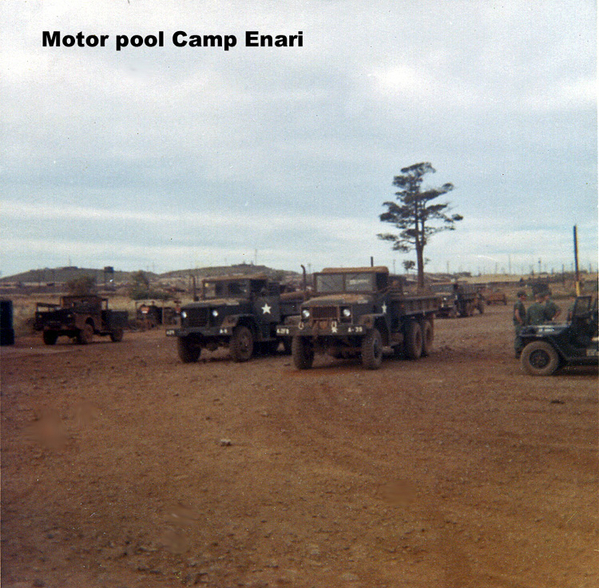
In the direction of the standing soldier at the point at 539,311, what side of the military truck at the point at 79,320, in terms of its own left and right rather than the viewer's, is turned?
left

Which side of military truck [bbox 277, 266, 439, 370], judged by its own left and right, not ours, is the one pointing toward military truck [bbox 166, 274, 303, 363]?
right

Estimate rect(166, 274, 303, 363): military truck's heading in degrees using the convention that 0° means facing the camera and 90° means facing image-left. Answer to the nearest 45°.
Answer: approximately 45°

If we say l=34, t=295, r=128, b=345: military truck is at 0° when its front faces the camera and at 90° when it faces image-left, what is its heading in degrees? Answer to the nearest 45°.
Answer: approximately 45°

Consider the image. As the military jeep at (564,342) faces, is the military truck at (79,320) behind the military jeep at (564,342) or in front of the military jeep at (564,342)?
in front

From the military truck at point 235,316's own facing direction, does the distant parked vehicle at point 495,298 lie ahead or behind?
behind

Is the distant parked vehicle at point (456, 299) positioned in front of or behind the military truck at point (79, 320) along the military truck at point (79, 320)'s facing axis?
behind

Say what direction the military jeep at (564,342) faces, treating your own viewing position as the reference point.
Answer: facing to the left of the viewer

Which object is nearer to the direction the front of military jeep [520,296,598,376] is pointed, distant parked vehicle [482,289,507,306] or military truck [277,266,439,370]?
the military truck

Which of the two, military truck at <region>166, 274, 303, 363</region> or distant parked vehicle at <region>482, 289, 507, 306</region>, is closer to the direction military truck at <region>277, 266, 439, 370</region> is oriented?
the military truck

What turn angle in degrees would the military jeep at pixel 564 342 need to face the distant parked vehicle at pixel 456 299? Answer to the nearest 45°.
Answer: approximately 90° to its right
